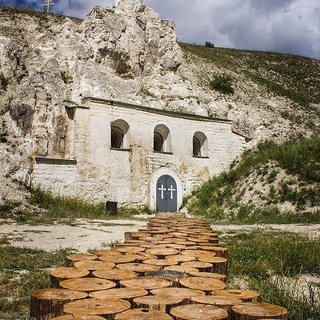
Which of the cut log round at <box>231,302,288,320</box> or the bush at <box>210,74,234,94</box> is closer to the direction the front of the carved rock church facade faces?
the cut log round

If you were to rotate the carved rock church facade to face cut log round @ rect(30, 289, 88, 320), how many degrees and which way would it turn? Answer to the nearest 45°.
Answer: approximately 45° to its right

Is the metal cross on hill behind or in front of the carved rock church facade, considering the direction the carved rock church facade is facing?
behind

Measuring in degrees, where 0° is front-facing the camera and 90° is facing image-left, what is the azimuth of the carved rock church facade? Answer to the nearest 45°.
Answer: approximately 315°

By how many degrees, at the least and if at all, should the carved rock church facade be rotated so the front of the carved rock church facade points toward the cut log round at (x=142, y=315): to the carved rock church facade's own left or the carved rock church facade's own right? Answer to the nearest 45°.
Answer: approximately 45° to the carved rock church facade's own right

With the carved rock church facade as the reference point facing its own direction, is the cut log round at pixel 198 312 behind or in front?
in front

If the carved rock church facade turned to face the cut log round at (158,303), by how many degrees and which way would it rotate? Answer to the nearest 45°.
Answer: approximately 45° to its right

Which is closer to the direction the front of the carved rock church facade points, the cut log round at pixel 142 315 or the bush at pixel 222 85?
the cut log round

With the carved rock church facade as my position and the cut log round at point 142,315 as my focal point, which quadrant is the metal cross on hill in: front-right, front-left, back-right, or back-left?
back-right

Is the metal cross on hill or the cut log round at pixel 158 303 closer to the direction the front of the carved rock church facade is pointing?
the cut log round
